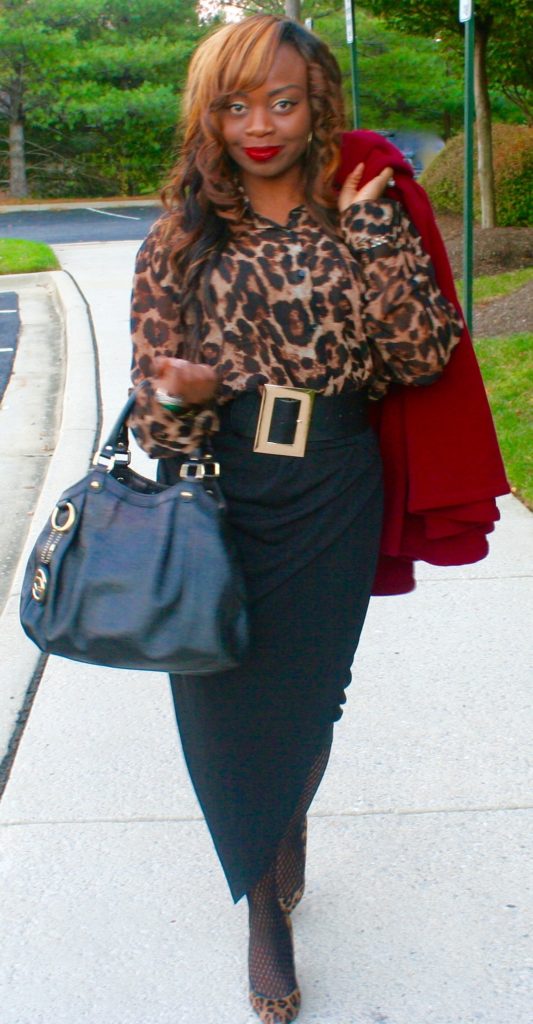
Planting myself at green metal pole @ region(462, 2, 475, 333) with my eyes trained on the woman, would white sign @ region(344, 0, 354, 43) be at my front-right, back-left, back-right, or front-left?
back-right

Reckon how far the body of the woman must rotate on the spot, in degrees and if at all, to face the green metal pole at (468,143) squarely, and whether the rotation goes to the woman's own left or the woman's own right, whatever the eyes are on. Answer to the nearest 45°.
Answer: approximately 180°

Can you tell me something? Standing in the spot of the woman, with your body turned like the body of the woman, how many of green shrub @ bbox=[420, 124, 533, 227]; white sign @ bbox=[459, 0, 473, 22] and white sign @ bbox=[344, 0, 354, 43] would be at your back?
3

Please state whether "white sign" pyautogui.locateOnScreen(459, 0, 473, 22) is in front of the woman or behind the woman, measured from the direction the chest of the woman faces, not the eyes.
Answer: behind

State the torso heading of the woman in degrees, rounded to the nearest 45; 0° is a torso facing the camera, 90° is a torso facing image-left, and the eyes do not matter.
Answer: approximately 0°

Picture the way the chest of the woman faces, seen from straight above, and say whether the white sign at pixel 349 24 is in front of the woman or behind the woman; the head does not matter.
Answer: behind

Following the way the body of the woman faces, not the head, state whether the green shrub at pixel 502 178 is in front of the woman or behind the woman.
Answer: behind
